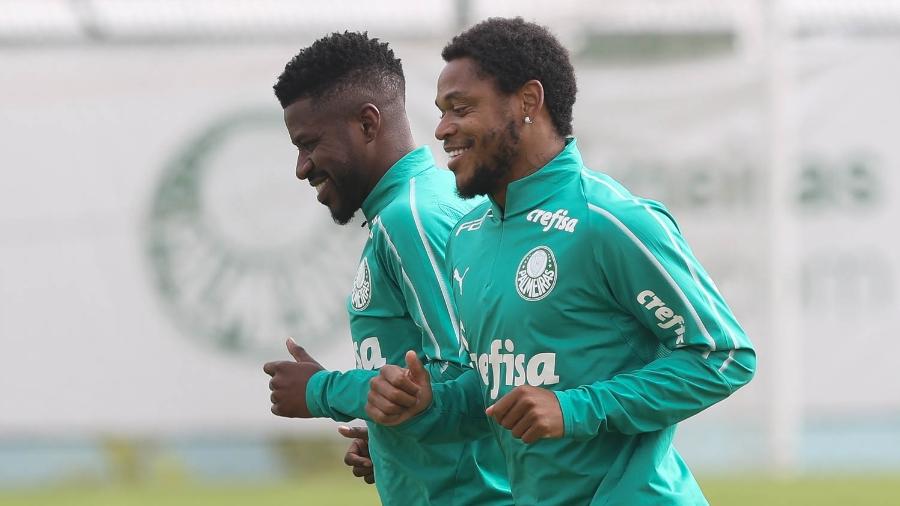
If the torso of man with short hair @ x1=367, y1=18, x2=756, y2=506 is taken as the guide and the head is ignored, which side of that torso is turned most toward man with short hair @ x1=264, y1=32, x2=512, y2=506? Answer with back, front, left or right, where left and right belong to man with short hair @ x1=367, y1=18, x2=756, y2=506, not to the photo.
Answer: right

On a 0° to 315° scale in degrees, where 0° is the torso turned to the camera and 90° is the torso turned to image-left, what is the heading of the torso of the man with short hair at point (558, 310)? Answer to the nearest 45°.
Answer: approximately 45°

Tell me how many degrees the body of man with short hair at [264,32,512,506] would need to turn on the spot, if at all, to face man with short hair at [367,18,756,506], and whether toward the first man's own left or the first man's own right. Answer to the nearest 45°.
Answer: approximately 135° to the first man's own left

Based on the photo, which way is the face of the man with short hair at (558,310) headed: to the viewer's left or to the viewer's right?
to the viewer's left

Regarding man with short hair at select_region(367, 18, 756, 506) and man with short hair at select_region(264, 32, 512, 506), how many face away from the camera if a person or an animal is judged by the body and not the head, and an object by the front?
0

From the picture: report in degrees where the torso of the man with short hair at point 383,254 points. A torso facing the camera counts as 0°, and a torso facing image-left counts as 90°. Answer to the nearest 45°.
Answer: approximately 90°
